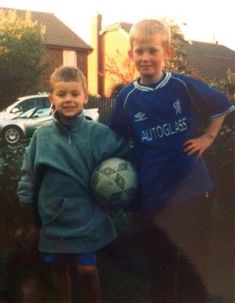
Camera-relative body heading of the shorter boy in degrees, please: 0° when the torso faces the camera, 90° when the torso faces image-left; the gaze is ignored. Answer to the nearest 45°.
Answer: approximately 0°

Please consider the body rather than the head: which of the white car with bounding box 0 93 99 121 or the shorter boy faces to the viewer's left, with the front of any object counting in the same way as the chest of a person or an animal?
the white car

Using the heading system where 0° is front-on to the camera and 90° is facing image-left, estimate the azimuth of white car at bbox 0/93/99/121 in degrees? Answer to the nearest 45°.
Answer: approximately 90°

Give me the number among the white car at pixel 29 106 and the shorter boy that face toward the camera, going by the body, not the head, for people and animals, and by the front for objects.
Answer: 1

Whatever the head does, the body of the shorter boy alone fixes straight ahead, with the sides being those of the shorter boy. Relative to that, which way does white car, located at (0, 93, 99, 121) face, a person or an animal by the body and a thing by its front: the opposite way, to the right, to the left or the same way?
to the right
